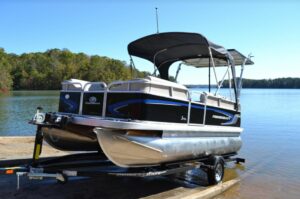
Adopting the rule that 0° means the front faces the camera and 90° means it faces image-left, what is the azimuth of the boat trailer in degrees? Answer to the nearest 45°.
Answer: approximately 45°
